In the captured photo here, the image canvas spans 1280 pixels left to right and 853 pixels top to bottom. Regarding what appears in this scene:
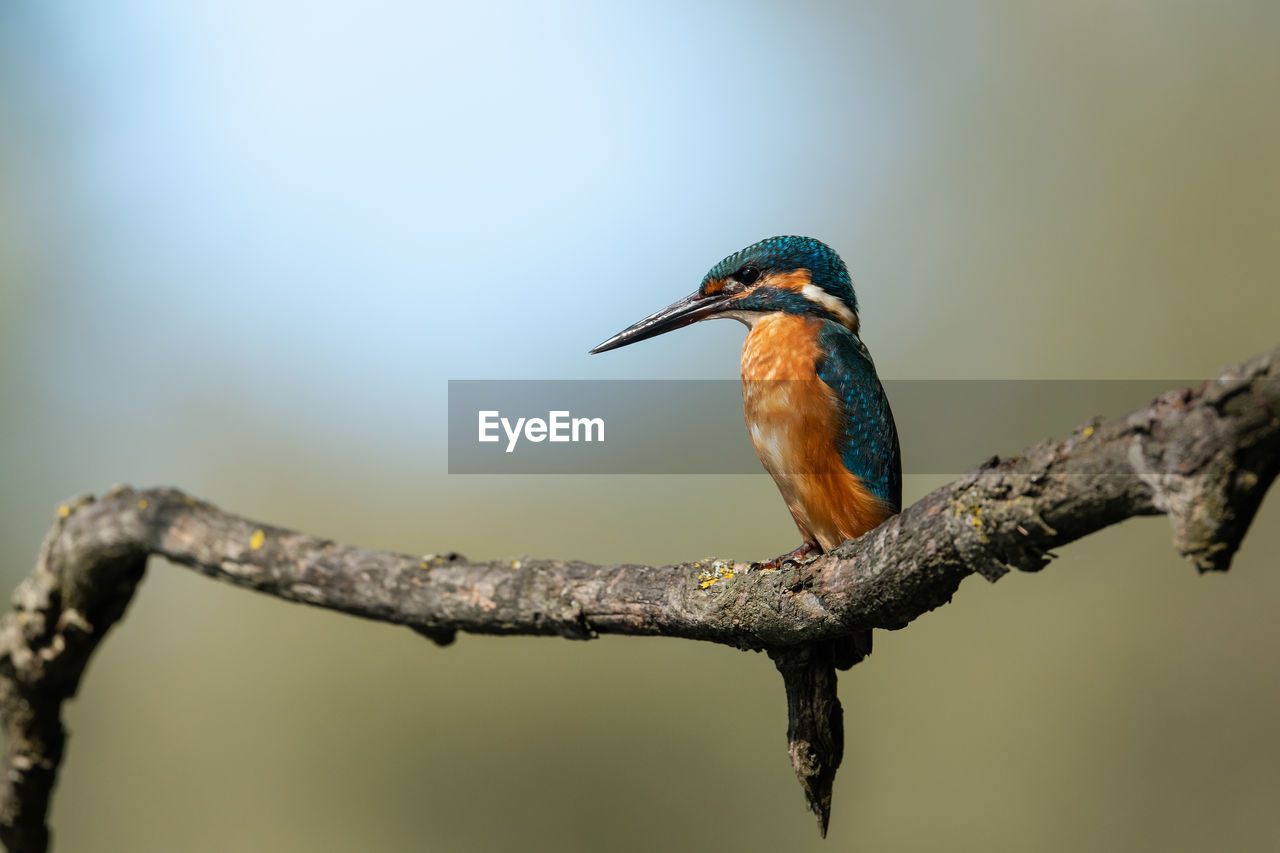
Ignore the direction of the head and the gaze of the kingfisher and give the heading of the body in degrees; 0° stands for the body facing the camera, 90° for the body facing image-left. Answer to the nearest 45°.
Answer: approximately 45°
